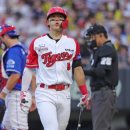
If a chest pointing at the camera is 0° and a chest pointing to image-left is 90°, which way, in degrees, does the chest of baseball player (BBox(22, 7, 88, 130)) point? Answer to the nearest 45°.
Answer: approximately 0°
